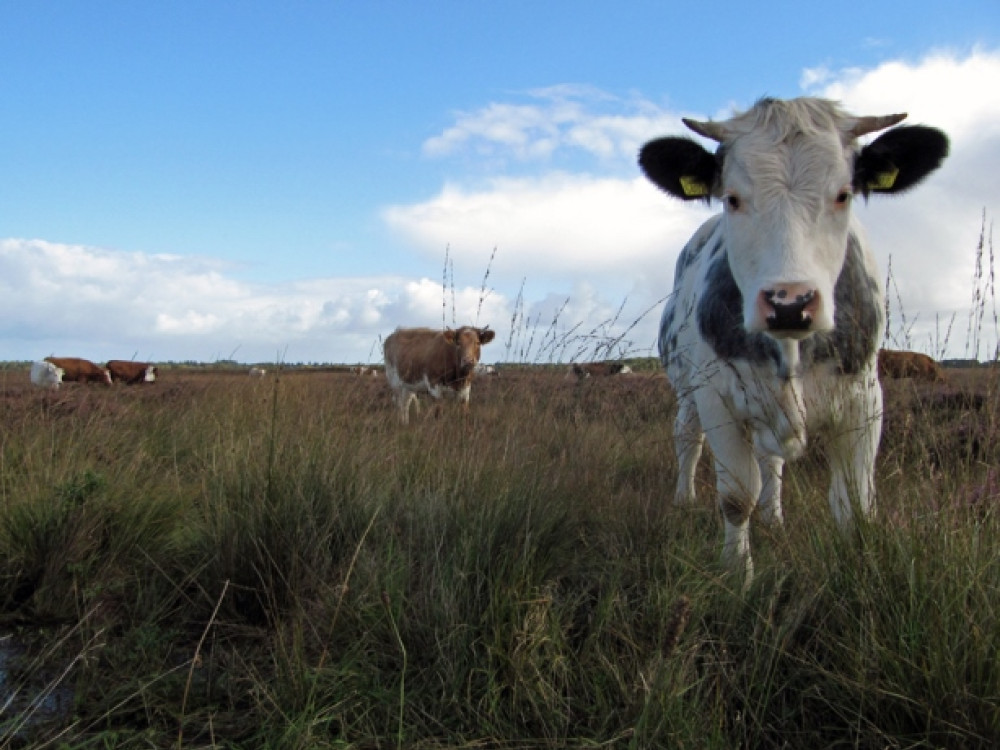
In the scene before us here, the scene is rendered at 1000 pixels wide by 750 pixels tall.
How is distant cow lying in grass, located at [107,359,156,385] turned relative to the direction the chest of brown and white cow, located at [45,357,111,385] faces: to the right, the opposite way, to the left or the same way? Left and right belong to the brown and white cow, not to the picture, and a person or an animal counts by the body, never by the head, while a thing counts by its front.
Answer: the same way

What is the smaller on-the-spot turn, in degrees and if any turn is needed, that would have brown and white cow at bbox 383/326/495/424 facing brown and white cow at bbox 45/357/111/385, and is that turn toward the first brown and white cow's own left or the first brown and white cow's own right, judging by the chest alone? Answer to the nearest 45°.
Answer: approximately 135° to the first brown and white cow's own left

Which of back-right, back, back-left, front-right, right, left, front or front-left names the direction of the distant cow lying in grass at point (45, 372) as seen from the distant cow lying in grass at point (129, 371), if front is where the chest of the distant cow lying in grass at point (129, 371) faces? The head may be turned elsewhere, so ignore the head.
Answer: back-right

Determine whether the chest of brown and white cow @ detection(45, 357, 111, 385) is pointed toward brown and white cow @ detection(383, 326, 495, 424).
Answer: no

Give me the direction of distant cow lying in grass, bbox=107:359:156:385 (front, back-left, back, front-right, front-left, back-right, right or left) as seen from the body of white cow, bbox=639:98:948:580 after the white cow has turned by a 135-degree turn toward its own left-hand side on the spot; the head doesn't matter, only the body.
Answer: left

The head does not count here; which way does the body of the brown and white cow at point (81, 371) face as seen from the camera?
to the viewer's right

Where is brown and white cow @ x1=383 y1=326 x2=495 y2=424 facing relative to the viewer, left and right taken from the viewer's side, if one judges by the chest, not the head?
facing to the right of the viewer

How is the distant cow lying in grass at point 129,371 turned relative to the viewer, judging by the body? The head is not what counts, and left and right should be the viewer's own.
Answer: facing to the right of the viewer

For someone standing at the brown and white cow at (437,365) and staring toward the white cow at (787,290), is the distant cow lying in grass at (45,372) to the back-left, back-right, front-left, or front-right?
back-right

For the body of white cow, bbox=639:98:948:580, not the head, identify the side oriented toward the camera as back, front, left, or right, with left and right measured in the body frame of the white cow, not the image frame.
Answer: front
